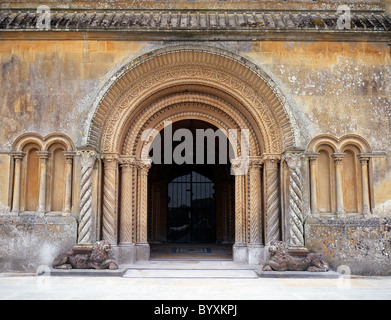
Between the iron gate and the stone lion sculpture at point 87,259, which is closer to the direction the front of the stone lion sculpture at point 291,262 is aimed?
the stone lion sculpture

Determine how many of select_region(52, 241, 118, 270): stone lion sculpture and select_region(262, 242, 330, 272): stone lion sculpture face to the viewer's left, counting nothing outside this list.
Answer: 1

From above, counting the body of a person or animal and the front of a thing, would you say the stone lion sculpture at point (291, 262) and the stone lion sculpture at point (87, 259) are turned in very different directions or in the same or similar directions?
very different directions

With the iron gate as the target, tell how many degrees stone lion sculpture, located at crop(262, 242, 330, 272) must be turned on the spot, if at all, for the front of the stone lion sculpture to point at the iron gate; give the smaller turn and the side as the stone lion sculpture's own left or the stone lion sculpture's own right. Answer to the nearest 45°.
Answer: approximately 45° to the stone lion sculpture's own right

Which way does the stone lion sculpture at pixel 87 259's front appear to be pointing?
to the viewer's right

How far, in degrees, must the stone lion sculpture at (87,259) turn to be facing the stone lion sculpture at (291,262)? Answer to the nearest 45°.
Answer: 0° — it already faces it

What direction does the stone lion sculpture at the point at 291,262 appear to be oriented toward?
to the viewer's left
